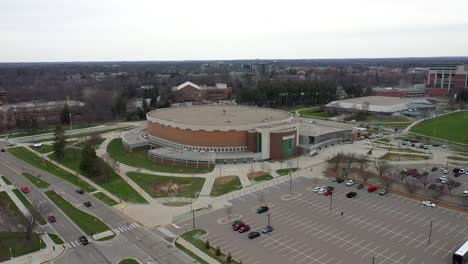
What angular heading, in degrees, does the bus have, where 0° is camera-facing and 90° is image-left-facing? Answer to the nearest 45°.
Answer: approximately 45°

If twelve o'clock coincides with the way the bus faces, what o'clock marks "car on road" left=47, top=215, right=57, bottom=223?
The car on road is roughly at 1 o'clock from the bus.

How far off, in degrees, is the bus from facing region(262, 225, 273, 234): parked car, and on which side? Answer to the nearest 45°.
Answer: approximately 45° to its right
